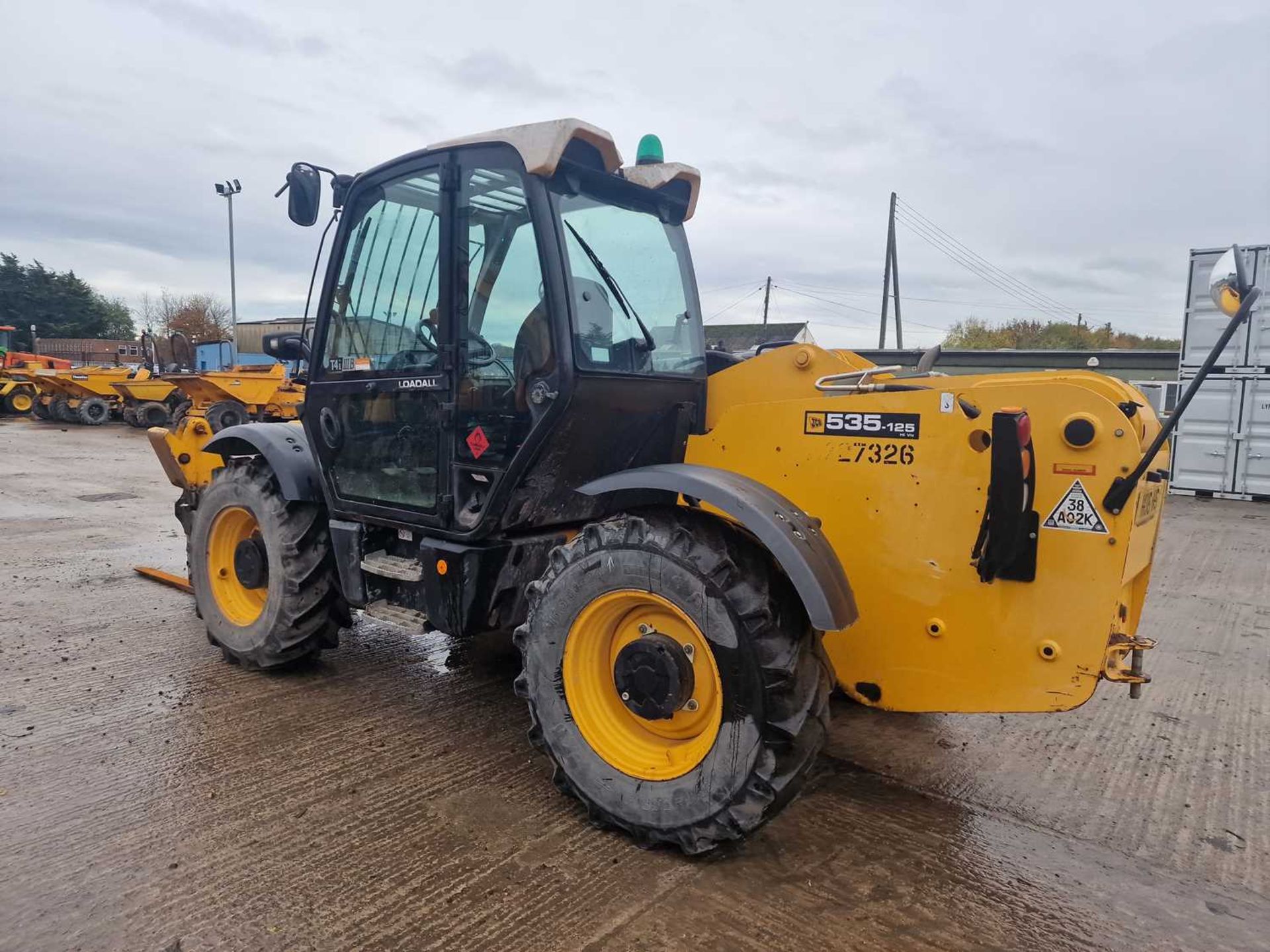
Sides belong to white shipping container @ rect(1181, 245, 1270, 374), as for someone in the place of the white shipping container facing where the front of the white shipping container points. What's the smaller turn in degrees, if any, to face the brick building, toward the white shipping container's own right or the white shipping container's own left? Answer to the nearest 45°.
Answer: approximately 90° to the white shipping container's own right

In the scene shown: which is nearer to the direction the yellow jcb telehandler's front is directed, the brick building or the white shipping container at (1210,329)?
the brick building

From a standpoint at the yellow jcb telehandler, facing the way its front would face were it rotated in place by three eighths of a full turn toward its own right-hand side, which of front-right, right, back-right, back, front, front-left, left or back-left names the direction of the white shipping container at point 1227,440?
front-left

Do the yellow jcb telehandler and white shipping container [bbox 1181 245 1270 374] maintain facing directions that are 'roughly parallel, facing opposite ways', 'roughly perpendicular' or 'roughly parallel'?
roughly perpendicular

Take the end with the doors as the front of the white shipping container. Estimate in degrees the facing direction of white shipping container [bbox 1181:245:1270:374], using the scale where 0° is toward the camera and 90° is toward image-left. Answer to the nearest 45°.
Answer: approximately 0°

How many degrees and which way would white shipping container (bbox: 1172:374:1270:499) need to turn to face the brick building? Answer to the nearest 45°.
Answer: approximately 90° to its right

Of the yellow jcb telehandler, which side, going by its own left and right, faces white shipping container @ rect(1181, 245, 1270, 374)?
right

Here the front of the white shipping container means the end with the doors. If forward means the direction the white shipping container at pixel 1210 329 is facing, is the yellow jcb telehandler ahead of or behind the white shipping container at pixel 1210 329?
ahead
